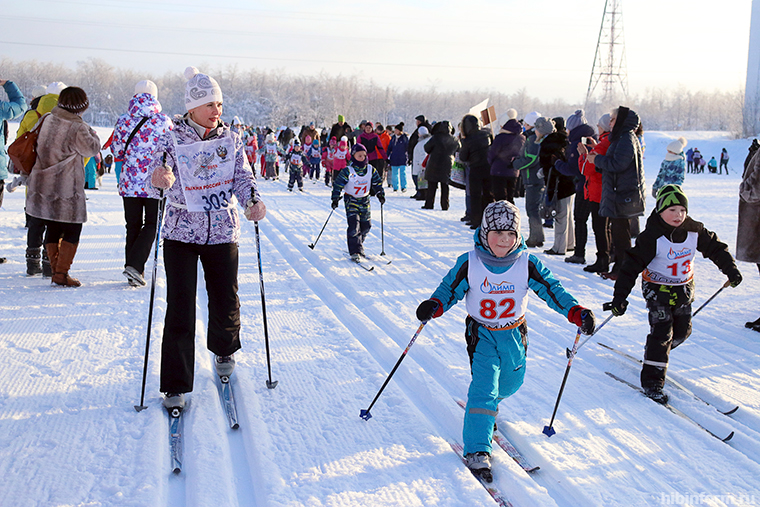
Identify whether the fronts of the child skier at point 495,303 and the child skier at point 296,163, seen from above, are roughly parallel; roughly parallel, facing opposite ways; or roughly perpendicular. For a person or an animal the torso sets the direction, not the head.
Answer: roughly parallel

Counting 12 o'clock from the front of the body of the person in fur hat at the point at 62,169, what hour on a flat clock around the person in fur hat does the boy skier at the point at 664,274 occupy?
The boy skier is roughly at 3 o'clock from the person in fur hat.

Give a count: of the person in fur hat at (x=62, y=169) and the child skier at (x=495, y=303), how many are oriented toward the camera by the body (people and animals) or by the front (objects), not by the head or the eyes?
1

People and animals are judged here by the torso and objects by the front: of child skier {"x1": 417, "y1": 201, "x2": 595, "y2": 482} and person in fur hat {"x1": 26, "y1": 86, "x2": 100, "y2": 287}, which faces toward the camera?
the child skier

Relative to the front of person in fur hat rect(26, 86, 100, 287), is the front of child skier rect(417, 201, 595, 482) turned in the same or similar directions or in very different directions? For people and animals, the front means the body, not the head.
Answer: very different directions

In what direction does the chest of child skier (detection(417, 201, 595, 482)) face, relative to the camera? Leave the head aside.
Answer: toward the camera

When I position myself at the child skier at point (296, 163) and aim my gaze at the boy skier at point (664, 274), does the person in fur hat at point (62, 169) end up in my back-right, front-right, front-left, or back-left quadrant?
front-right

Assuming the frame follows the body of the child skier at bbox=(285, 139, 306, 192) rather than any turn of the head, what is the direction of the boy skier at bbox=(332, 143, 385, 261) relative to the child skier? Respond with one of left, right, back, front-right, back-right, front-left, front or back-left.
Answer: front

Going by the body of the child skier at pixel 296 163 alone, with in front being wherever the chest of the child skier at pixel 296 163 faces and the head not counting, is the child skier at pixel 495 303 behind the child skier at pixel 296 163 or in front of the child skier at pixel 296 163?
in front

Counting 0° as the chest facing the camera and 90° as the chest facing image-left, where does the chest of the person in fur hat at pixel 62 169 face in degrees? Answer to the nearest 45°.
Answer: approximately 225°

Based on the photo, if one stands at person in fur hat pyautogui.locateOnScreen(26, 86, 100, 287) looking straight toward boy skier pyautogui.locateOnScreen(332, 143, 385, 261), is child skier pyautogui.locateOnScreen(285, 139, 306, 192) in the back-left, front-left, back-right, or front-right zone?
front-left

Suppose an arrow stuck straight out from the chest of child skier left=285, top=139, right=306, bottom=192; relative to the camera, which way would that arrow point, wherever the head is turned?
toward the camera

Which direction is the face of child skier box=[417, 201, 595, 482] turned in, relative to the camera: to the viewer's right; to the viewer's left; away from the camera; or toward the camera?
toward the camera

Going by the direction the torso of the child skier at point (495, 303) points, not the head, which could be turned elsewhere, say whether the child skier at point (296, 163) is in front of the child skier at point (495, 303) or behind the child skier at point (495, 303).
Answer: behind

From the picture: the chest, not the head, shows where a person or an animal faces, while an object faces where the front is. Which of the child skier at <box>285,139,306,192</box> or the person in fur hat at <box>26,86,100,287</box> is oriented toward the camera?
the child skier

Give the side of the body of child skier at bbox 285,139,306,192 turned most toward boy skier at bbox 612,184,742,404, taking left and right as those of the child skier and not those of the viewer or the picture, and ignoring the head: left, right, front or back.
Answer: front
